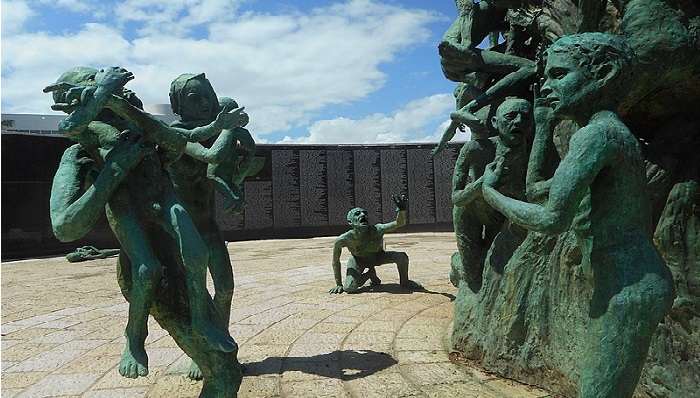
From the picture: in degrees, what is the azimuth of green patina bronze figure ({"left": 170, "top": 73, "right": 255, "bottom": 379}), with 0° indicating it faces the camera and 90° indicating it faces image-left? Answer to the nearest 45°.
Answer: approximately 315°

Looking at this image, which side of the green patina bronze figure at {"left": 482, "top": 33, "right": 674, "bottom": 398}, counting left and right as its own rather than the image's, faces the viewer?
left

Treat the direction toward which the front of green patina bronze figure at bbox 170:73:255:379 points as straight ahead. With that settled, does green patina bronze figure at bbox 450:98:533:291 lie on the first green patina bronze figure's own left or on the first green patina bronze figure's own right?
on the first green patina bronze figure's own left

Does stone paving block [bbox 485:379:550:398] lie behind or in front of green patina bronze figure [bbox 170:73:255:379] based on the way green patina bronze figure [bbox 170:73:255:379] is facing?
in front

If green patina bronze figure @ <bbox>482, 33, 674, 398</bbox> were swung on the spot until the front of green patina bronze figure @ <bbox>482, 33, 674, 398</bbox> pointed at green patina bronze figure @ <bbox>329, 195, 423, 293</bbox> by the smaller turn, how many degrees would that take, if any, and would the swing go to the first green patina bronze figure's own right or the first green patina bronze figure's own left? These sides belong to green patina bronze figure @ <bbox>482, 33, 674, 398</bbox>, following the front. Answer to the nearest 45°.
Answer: approximately 45° to the first green patina bronze figure's own right

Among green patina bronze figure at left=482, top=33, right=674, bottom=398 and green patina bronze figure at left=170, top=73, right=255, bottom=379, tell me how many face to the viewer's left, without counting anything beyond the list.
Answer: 1

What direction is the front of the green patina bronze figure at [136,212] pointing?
toward the camera

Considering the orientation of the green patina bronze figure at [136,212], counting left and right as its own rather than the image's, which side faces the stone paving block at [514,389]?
left
